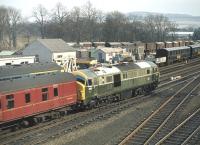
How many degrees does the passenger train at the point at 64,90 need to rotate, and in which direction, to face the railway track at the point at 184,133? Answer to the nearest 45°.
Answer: approximately 90° to its right

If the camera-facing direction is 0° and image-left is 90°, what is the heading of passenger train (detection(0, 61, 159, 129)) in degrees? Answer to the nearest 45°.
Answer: approximately 225°
